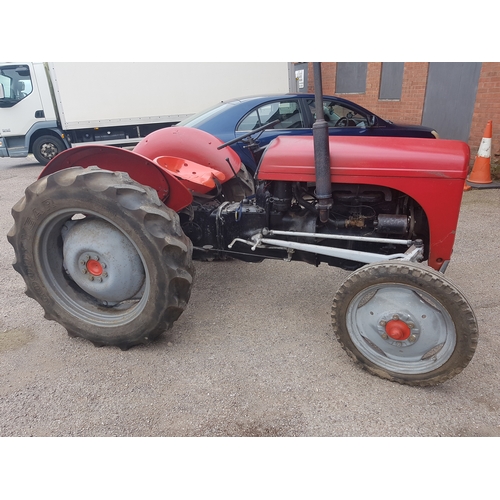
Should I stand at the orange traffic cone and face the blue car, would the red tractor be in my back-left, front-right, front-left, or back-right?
front-left

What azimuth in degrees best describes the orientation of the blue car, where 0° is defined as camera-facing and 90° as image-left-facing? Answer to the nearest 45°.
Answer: approximately 270°

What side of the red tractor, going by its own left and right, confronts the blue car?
left

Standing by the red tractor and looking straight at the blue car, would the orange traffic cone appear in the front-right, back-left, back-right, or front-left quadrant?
front-right

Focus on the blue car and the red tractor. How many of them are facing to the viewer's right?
2

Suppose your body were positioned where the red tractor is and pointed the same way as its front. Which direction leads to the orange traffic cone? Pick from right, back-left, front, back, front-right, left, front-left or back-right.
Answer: front-left

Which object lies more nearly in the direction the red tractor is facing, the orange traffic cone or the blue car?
the orange traffic cone

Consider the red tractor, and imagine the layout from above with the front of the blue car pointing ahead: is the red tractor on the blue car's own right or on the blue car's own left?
on the blue car's own right

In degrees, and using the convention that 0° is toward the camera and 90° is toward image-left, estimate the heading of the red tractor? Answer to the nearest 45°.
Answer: approximately 270°

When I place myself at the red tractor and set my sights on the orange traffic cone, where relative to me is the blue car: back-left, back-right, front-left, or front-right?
front-left
